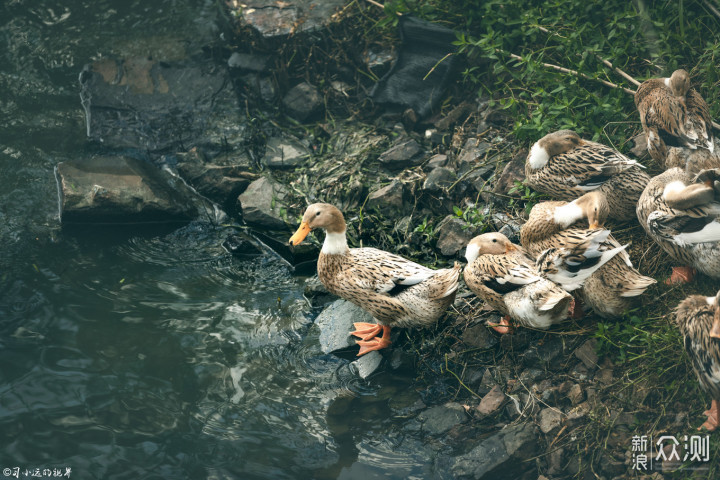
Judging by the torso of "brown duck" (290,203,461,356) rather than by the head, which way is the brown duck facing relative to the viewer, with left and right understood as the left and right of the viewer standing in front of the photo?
facing to the left of the viewer

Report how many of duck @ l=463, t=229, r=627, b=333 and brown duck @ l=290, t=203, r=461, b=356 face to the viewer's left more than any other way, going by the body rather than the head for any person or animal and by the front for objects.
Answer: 2

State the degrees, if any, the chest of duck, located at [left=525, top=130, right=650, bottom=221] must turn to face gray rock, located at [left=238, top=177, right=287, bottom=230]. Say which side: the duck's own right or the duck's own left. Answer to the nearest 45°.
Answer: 0° — it already faces it

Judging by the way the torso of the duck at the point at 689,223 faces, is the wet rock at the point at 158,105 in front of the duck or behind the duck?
in front

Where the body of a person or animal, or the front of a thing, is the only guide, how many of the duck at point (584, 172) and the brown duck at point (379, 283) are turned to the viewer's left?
2

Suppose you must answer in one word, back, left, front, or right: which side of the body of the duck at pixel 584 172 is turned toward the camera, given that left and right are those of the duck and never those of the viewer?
left

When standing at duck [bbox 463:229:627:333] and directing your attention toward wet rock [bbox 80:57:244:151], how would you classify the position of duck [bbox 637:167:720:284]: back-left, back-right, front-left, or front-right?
back-right

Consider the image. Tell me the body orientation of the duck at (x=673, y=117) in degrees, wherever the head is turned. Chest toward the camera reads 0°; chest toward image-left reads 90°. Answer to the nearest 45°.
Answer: approximately 135°

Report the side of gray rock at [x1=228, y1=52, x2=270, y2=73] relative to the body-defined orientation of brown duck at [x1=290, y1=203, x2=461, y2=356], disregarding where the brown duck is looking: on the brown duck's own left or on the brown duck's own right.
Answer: on the brown duck's own right

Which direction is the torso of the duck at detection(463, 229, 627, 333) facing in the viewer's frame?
to the viewer's left

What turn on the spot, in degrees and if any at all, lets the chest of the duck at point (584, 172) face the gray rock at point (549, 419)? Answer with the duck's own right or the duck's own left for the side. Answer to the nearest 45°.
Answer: approximately 90° to the duck's own left
